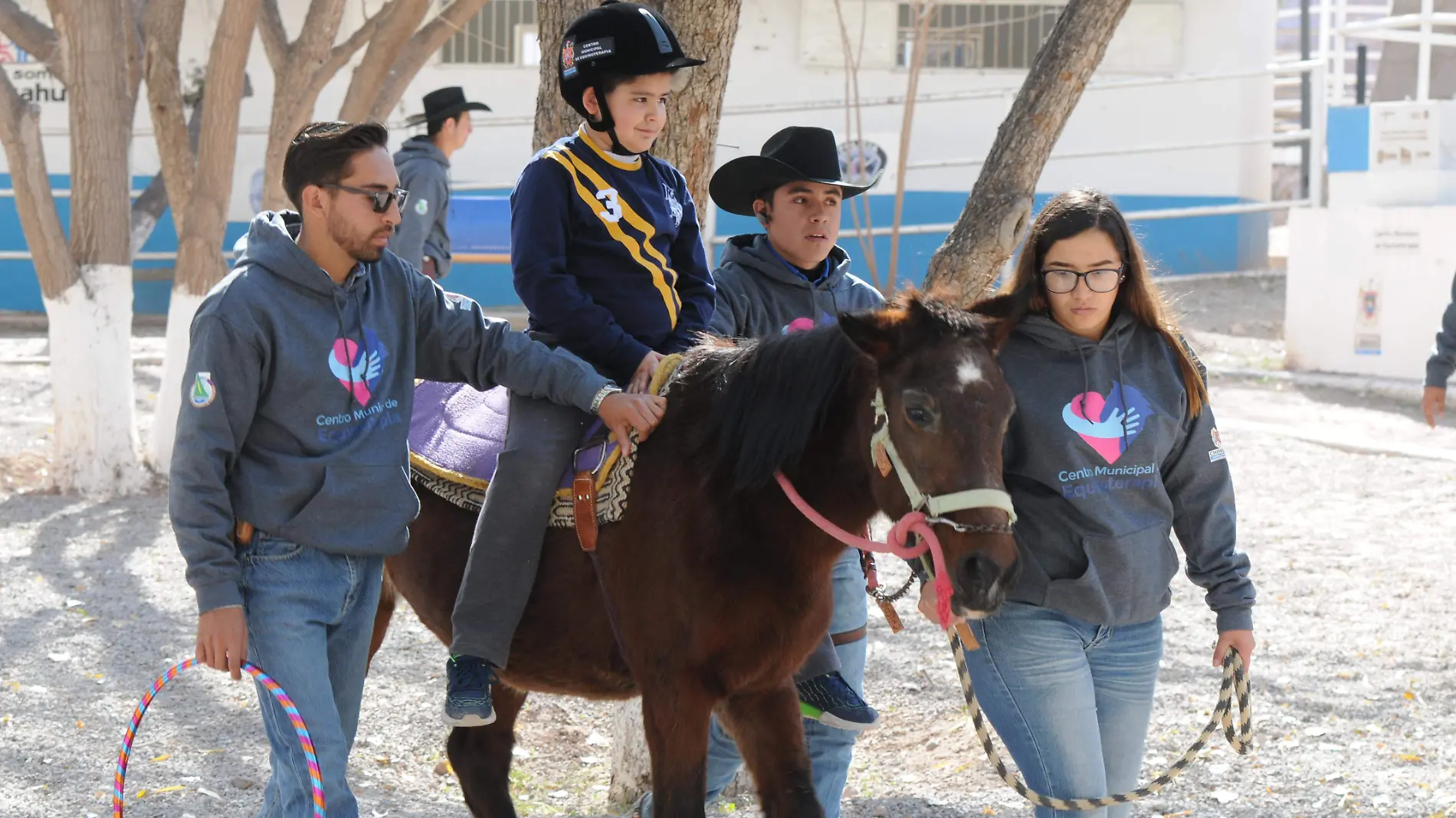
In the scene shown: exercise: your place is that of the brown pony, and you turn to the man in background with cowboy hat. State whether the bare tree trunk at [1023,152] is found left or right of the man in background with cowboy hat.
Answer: right

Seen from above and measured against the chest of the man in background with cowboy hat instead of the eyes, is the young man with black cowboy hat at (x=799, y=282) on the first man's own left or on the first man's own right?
on the first man's own right

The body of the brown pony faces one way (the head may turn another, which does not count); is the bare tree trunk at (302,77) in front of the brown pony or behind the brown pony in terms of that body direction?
behind

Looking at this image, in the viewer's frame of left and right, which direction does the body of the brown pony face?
facing the viewer and to the right of the viewer

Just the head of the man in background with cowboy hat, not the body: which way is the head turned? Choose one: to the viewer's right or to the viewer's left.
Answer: to the viewer's right

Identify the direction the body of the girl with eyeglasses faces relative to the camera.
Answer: toward the camera

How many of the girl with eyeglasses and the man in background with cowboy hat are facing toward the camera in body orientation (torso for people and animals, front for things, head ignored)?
1

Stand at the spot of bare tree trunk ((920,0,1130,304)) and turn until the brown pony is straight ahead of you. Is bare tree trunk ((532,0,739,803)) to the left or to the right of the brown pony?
right

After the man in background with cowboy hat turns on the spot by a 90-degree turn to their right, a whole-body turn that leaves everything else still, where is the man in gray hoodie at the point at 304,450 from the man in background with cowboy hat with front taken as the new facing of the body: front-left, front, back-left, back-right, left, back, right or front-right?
front

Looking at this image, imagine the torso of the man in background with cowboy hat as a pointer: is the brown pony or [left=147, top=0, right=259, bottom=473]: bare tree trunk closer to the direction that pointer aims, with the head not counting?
the brown pony

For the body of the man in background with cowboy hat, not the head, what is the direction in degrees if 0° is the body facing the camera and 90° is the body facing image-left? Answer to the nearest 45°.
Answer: approximately 270°

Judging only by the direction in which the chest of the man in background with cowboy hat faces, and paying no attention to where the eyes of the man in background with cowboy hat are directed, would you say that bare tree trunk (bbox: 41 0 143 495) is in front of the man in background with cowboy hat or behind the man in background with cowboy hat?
behind
